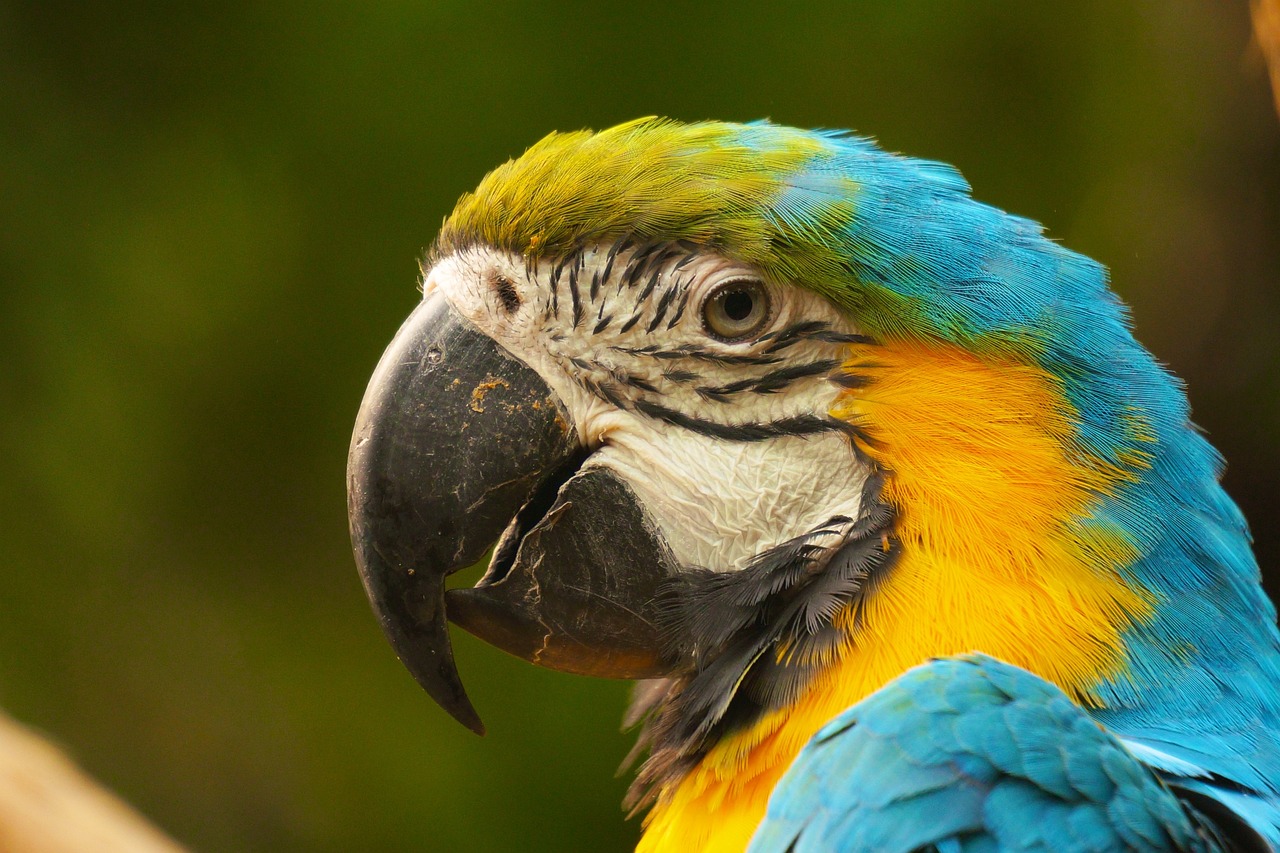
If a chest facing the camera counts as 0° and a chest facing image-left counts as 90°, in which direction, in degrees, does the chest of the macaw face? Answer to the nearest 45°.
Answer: approximately 90°

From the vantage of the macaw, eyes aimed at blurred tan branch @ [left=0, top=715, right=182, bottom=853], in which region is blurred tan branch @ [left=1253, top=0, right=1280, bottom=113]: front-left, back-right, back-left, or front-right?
back-right

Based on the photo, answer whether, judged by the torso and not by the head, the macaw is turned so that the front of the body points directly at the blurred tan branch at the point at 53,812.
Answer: yes

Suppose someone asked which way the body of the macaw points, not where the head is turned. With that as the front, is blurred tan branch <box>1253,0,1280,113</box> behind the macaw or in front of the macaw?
behind

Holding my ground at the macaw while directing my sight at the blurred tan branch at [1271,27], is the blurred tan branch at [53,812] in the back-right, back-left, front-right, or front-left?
back-left
